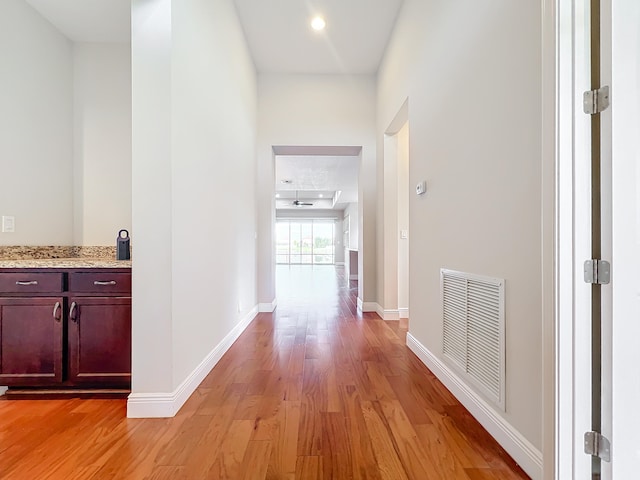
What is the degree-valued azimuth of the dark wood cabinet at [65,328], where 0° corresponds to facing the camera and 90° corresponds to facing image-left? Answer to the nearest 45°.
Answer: approximately 0°

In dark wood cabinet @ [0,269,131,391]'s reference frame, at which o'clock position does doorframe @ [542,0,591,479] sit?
The doorframe is roughly at 11 o'clock from the dark wood cabinet.

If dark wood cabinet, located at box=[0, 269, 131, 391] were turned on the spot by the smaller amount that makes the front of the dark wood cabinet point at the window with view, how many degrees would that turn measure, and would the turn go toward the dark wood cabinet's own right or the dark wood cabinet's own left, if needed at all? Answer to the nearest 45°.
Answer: approximately 135° to the dark wood cabinet's own left

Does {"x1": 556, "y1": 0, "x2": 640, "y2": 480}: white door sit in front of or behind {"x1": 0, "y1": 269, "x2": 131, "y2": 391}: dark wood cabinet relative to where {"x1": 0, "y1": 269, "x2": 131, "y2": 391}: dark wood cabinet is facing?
in front

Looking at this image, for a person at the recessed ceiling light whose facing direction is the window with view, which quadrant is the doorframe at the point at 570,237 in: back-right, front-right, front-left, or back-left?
back-right

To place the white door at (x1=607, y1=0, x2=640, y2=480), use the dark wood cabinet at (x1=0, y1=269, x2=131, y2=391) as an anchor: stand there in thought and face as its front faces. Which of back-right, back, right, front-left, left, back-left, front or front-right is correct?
front-left
